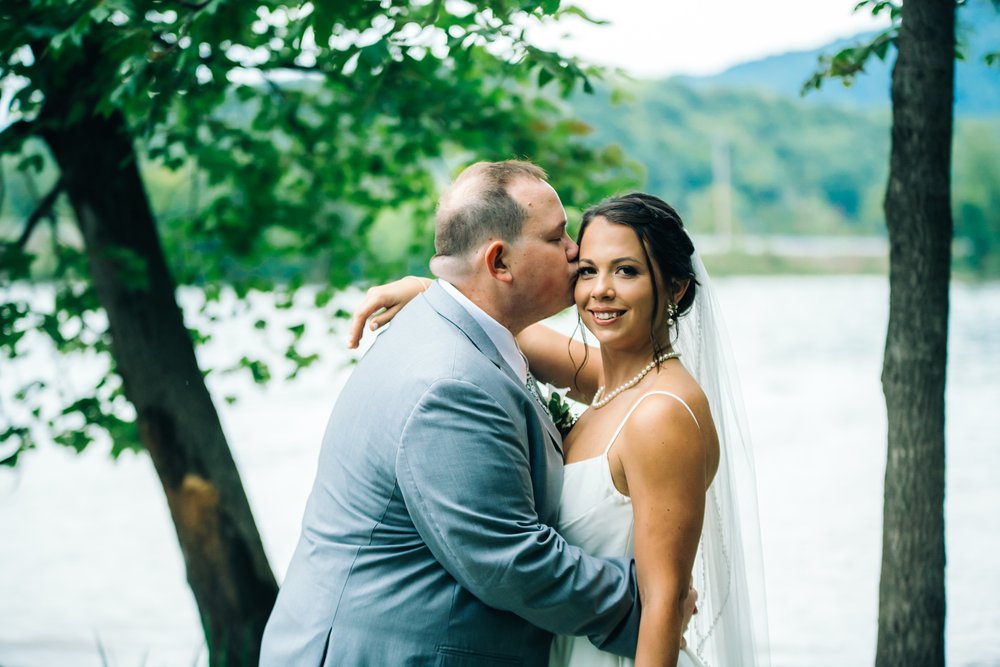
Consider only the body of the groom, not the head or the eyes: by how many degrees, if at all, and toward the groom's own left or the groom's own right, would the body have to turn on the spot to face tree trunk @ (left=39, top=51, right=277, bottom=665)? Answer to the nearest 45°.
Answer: approximately 135° to the groom's own left

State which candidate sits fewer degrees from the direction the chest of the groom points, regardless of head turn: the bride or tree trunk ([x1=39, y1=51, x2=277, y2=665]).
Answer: the bride

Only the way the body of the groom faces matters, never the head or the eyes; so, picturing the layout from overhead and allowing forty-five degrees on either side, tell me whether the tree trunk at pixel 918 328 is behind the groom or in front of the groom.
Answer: in front

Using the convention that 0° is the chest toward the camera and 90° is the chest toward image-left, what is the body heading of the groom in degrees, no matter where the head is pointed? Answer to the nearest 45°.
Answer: approximately 270°

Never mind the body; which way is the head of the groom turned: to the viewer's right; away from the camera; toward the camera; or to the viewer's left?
to the viewer's right
